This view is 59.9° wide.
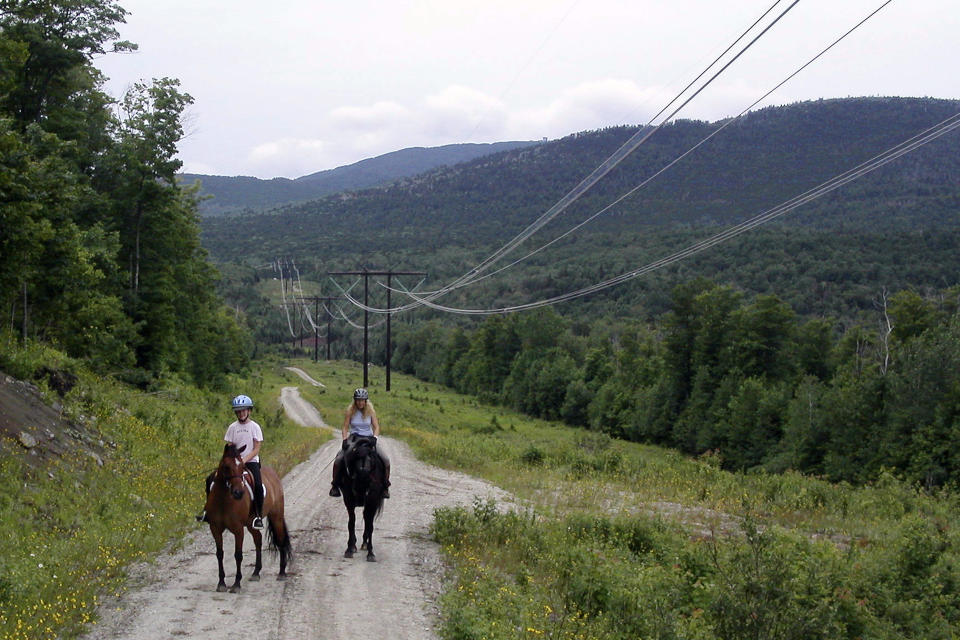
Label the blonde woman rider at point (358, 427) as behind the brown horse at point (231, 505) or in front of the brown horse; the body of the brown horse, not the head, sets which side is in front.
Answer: behind

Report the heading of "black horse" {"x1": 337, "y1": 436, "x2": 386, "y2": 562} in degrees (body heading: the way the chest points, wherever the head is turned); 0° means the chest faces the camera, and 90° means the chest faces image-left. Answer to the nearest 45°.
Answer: approximately 0°

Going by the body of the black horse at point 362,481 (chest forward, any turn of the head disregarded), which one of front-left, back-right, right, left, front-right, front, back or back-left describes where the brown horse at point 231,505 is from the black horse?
front-right

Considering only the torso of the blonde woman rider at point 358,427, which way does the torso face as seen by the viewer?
toward the camera

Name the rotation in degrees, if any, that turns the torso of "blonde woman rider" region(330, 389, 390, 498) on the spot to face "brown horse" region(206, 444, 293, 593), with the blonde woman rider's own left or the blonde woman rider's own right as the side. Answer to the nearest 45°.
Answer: approximately 45° to the blonde woman rider's own right

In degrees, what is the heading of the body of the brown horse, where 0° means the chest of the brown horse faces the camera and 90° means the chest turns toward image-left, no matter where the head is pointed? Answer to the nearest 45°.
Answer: approximately 45°

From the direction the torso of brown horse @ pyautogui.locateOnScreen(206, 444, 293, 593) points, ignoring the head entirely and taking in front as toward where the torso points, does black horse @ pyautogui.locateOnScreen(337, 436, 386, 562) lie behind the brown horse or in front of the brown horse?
behind
